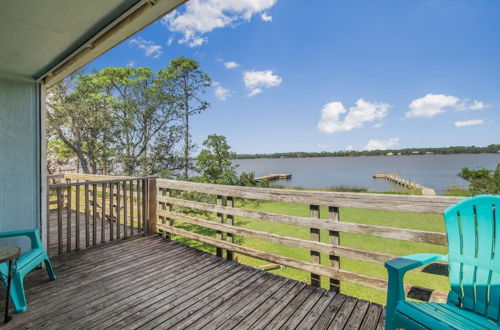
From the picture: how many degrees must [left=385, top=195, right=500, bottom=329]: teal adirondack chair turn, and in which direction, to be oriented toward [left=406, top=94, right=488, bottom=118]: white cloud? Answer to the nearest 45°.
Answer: approximately 135° to its right

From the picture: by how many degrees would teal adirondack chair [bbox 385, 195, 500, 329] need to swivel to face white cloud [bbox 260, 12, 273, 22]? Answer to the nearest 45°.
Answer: approximately 90° to its right

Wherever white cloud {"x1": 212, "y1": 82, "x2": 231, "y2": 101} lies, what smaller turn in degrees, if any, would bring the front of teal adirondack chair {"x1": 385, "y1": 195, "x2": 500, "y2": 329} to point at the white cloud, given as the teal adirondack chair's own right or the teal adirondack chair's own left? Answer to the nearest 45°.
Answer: approximately 90° to the teal adirondack chair's own right

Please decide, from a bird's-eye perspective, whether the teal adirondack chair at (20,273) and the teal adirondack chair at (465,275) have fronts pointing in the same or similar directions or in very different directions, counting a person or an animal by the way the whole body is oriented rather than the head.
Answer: very different directions

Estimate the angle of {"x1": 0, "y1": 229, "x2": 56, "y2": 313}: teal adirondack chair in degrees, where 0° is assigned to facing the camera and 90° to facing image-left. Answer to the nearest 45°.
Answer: approximately 315°

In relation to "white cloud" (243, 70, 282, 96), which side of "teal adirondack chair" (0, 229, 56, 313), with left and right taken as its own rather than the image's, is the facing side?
left

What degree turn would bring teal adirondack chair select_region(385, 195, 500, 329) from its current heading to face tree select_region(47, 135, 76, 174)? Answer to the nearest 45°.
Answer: approximately 45° to its right

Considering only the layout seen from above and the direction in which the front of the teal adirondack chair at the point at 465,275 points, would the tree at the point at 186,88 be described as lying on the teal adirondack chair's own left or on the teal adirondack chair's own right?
on the teal adirondack chair's own right

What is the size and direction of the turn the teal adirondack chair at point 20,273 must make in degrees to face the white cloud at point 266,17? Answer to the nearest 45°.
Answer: approximately 90° to its left

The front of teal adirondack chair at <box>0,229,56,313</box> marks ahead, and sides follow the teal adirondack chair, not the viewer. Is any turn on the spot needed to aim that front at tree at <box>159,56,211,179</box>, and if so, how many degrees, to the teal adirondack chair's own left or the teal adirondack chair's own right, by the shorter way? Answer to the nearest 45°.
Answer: approximately 90° to the teal adirondack chair's own left
